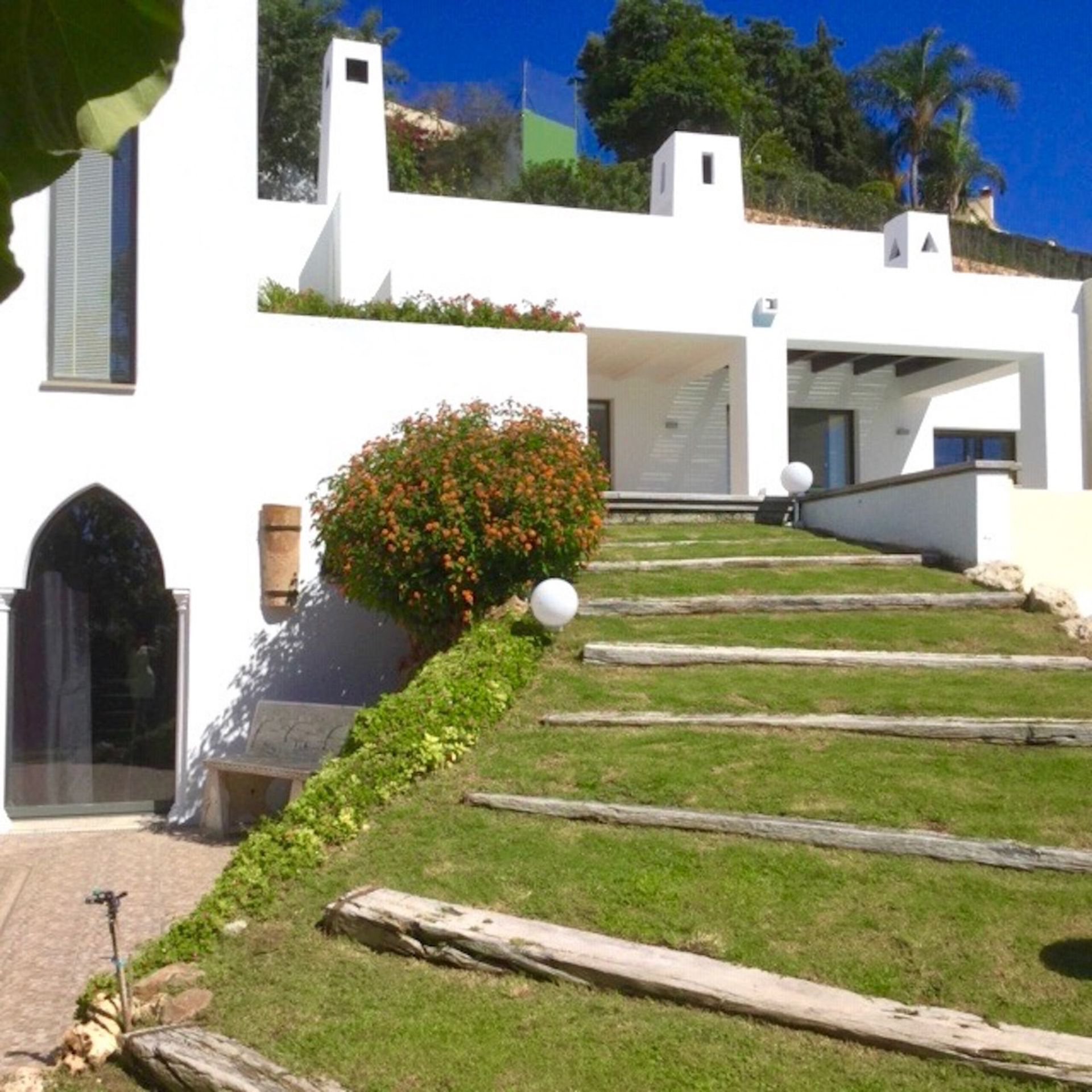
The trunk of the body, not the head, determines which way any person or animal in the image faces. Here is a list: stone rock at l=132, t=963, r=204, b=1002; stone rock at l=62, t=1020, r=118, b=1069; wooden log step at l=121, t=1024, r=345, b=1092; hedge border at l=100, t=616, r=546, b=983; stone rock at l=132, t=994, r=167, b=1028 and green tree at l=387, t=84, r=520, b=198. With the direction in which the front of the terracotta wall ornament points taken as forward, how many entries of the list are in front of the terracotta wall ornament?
5

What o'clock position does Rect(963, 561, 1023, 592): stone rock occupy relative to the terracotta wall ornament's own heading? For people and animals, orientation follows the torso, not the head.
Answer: The stone rock is roughly at 9 o'clock from the terracotta wall ornament.

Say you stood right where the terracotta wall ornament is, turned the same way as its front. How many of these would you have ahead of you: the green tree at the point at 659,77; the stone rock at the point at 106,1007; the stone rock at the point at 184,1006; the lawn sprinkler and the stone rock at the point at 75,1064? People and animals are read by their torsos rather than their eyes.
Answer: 4

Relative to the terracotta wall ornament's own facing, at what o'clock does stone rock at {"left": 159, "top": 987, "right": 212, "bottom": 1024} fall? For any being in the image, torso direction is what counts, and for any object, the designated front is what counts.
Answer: The stone rock is roughly at 12 o'clock from the terracotta wall ornament.

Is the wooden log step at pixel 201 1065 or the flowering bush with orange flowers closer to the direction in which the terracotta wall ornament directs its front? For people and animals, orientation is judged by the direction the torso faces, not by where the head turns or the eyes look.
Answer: the wooden log step

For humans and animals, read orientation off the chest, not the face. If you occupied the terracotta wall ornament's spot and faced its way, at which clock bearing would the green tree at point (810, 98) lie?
The green tree is roughly at 7 o'clock from the terracotta wall ornament.

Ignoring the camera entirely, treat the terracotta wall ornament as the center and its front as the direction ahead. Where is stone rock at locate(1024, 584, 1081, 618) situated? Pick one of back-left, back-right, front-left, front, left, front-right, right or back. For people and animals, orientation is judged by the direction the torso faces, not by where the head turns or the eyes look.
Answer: left

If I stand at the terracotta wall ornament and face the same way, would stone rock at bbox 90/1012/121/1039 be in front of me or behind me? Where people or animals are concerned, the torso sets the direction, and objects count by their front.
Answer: in front

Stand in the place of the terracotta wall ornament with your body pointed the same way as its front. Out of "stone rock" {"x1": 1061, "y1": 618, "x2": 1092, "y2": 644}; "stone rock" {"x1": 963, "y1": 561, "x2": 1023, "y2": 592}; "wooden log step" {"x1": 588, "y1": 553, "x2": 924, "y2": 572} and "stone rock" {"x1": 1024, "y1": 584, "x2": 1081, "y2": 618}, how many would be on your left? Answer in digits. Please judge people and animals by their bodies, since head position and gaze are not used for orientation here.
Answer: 4

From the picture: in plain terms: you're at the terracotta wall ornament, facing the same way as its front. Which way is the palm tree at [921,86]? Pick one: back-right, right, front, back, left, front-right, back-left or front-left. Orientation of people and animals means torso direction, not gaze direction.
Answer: back-left

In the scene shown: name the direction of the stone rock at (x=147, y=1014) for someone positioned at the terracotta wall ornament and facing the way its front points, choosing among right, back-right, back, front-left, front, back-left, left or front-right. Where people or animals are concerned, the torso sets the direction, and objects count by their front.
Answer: front

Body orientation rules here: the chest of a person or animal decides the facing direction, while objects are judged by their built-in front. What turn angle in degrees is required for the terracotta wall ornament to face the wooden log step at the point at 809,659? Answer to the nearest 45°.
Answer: approximately 45° to its left

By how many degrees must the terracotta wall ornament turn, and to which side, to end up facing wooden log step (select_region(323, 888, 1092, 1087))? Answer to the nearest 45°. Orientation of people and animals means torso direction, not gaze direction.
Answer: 0° — it already faces it

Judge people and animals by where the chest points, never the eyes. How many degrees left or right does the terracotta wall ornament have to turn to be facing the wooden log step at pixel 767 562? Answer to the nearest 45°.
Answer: approximately 90° to its left

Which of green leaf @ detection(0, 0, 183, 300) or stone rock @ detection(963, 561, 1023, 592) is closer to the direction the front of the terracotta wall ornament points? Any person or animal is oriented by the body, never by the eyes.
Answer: the green leaf

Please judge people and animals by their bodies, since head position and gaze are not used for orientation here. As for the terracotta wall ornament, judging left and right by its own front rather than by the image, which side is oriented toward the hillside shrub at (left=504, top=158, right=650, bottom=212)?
back

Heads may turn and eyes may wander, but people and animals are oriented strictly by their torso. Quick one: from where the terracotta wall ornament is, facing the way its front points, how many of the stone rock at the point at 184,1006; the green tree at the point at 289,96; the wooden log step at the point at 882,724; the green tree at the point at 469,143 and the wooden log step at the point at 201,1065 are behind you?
2

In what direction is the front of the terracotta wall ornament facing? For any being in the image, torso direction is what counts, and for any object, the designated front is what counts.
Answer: toward the camera

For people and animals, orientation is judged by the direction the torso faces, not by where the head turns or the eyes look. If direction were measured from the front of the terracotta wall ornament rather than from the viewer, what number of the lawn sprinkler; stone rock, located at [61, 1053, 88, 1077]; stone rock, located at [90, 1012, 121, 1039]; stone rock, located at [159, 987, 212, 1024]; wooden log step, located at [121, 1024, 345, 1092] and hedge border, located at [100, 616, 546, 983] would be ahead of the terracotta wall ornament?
6

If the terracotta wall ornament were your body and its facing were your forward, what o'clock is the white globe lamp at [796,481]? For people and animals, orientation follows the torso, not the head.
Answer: The white globe lamp is roughly at 8 o'clock from the terracotta wall ornament.
